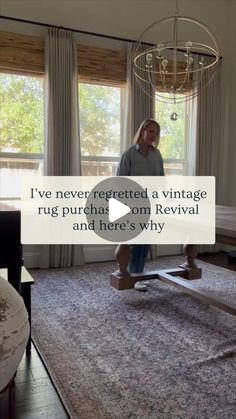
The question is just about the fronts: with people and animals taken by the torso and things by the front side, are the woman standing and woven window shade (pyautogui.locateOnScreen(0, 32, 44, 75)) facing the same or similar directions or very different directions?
same or similar directions

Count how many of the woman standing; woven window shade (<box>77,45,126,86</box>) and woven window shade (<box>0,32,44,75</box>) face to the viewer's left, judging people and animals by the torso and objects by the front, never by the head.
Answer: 0

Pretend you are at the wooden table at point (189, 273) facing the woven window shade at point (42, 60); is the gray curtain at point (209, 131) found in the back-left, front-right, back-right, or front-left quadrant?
front-right

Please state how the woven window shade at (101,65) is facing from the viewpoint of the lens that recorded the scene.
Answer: facing the viewer and to the right of the viewer

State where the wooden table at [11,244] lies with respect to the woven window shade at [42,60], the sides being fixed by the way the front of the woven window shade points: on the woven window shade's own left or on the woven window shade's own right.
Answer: on the woven window shade's own right

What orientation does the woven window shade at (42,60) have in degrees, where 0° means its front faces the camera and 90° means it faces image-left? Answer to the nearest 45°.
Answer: approximately 315°

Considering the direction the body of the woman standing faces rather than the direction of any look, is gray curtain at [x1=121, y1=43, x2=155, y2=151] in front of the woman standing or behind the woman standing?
behind

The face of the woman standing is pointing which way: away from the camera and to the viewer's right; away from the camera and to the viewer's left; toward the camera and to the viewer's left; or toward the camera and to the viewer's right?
toward the camera and to the viewer's right

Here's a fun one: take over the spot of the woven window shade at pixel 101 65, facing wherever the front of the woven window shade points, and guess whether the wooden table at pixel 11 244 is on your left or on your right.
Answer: on your right

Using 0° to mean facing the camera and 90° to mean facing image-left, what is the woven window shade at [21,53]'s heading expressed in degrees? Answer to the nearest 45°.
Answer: approximately 315°

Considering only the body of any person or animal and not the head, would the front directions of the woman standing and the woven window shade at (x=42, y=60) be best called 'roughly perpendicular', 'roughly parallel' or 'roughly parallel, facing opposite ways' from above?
roughly parallel

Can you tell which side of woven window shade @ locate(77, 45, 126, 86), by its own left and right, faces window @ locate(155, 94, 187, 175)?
left
